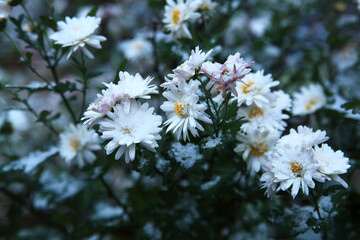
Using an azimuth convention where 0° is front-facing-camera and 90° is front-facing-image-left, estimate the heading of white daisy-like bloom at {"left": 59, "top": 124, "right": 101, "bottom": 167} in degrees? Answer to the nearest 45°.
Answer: approximately 0°

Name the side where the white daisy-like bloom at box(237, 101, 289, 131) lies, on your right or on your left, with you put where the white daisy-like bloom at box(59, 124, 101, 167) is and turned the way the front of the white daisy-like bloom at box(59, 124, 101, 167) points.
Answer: on your left

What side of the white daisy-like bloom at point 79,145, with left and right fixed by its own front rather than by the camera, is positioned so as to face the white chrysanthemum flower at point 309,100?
left

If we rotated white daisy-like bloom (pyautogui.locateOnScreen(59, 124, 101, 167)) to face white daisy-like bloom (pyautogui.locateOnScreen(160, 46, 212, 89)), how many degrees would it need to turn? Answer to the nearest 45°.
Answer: approximately 45° to its left
